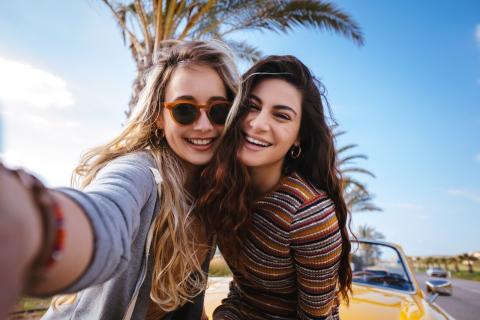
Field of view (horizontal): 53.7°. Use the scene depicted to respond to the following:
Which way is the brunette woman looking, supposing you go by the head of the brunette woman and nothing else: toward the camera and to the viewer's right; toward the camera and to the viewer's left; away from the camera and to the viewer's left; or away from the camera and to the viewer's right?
toward the camera and to the viewer's left

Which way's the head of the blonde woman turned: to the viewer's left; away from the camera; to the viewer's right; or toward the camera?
toward the camera

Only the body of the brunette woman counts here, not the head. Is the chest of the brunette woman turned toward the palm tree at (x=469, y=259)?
no

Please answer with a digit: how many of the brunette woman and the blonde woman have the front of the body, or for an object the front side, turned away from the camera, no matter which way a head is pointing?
0

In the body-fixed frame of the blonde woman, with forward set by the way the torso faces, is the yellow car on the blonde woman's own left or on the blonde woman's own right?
on the blonde woman's own left

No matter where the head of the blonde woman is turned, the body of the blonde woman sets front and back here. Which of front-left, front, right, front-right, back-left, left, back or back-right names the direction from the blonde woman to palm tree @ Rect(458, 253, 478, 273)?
left

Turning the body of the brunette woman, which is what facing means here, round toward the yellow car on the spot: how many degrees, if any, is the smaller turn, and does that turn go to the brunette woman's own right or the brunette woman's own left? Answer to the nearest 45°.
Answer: approximately 180°
